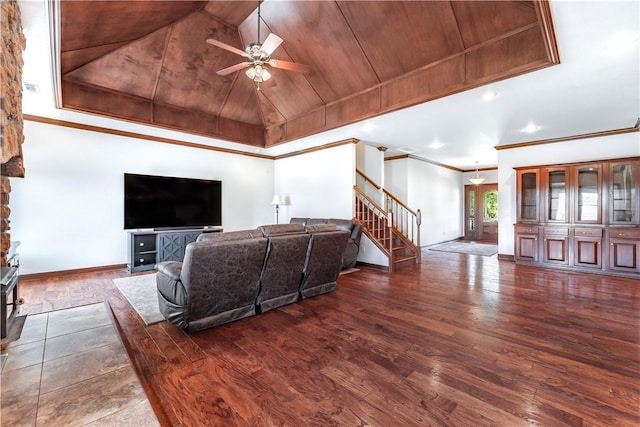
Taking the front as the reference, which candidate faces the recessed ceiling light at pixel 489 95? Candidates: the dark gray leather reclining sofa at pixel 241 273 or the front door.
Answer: the front door

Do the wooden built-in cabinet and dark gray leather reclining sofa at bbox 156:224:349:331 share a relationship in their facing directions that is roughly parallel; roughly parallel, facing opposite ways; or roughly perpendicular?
roughly perpendicular

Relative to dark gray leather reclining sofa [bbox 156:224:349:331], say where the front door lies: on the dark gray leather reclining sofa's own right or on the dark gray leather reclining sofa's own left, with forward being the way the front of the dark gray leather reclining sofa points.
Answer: on the dark gray leather reclining sofa's own right

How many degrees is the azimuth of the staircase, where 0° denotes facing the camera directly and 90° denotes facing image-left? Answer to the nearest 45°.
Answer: approximately 315°

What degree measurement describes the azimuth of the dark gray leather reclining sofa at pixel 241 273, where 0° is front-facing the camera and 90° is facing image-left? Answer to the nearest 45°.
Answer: approximately 135°

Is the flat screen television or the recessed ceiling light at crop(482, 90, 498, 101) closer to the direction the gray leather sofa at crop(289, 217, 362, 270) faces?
the flat screen television
